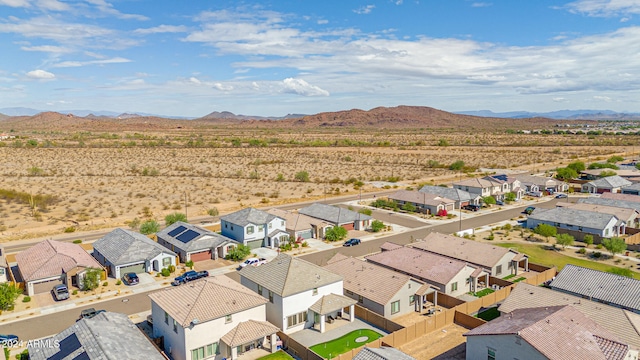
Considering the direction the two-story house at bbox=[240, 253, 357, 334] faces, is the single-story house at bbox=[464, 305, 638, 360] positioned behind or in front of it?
behind

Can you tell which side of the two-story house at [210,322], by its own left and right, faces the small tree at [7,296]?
front

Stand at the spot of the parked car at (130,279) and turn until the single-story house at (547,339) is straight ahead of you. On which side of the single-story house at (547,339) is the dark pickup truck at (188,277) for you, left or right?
left

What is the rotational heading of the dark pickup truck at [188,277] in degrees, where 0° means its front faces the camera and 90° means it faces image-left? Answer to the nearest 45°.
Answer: approximately 45°

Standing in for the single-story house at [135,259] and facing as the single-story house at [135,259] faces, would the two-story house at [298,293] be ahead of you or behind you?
ahead

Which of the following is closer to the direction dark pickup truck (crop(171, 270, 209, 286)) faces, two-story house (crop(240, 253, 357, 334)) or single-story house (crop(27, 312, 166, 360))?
the single-story house

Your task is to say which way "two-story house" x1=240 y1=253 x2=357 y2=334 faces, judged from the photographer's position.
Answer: facing away from the viewer and to the left of the viewer

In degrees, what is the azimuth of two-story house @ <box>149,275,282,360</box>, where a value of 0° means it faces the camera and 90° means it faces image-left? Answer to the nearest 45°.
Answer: approximately 135°

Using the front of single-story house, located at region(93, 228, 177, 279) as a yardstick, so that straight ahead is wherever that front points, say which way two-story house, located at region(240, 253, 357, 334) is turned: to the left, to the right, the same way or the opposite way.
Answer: the opposite way

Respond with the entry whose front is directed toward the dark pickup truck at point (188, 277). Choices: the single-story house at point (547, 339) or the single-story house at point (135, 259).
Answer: the single-story house at point (135, 259)

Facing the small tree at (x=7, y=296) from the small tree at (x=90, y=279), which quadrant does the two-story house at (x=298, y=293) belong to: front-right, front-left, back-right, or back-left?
back-left

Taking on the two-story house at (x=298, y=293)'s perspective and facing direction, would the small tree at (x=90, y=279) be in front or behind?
in front
